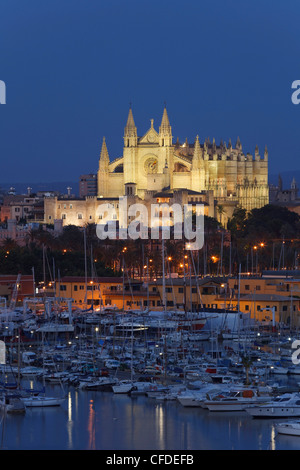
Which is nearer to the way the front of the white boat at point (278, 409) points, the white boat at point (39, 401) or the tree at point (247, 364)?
the white boat

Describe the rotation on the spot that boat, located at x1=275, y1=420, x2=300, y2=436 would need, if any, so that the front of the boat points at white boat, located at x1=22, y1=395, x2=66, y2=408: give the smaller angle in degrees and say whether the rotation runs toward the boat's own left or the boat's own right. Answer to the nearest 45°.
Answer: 0° — it already faces it

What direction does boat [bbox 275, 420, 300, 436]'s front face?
to the viewer's left

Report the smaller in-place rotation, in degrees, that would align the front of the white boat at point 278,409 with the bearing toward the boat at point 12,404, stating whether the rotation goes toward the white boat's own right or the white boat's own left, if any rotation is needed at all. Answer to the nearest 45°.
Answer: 0° — it already faces it

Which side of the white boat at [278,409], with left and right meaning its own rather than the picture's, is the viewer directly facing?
left

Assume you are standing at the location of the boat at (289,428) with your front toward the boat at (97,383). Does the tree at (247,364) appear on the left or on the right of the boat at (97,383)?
right
